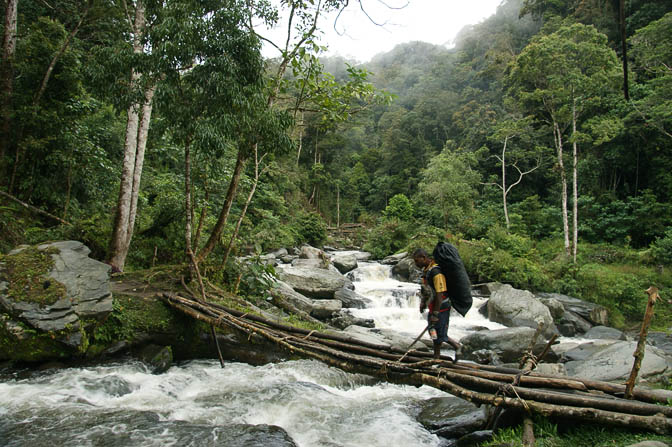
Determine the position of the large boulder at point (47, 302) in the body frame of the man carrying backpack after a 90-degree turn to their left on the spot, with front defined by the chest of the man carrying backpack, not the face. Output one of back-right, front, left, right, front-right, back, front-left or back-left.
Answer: right

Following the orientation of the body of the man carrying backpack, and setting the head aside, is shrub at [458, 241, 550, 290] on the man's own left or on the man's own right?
on the man's own right

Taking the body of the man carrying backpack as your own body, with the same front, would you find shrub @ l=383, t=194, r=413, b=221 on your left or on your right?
on your right

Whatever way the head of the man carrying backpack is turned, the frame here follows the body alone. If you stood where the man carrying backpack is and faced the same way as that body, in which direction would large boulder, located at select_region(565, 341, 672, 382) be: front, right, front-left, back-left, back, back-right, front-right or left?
back-right

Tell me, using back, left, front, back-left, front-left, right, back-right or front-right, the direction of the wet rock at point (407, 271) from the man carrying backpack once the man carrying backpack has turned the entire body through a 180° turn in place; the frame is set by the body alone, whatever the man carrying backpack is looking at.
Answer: left

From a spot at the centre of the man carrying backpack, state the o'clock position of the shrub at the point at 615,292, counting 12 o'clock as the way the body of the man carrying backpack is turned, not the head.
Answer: The shrub is roughly at 4 o'clock from the man carrying backpack.

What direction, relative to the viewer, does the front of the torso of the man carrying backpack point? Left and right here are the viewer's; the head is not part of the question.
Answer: facing to the left of the viewer

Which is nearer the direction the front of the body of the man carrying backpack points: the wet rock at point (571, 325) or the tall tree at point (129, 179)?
the tall tree

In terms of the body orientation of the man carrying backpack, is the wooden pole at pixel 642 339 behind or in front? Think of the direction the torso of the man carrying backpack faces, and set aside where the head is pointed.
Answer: behind
